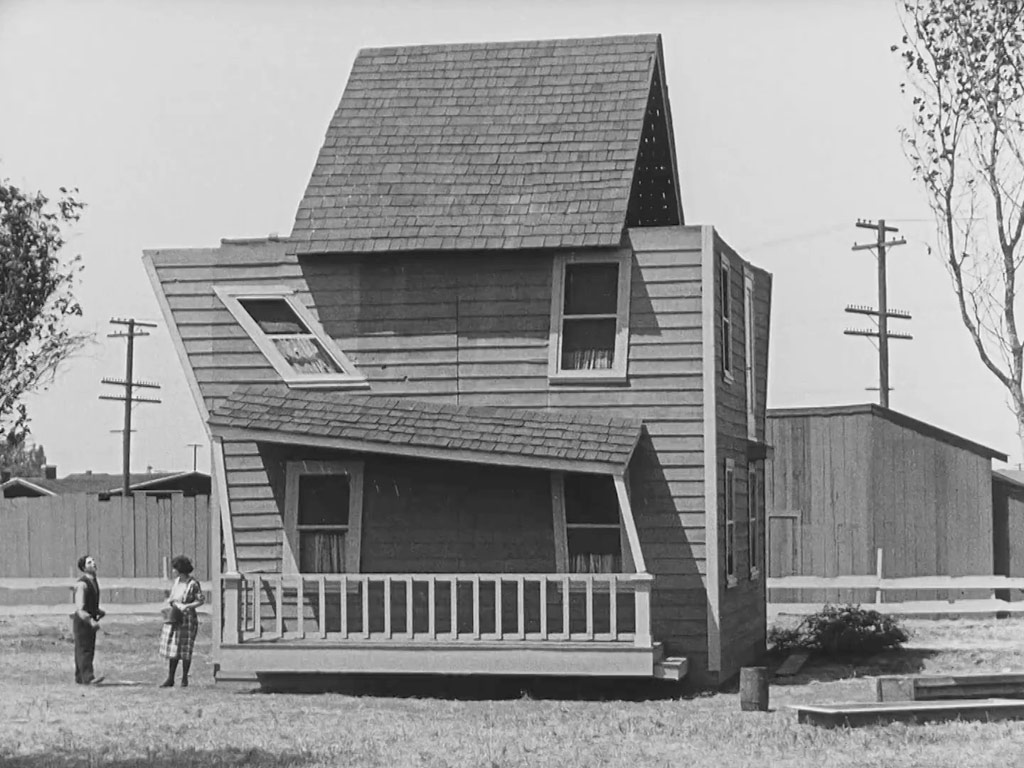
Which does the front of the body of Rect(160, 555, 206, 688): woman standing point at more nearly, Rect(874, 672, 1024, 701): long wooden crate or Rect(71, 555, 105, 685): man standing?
the man standing

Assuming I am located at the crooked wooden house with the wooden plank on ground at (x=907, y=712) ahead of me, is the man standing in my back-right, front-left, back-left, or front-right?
back-right

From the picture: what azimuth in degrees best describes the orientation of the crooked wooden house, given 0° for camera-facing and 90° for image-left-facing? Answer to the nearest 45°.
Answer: approximately 0°

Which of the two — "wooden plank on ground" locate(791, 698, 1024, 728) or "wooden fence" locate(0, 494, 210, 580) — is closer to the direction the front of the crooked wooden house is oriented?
the wooden plank on ground

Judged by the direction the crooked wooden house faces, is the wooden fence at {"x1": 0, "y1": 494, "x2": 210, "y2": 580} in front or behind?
behind
